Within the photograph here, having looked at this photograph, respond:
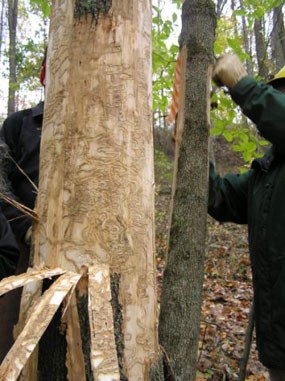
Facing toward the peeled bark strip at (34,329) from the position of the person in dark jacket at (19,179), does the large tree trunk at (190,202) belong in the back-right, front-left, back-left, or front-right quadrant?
front-left

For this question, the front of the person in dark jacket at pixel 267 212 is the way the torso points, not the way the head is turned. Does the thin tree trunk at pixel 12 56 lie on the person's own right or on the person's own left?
on the person's own right

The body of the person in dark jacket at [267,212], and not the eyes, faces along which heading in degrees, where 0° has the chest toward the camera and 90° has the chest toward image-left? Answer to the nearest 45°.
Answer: approximately 45°

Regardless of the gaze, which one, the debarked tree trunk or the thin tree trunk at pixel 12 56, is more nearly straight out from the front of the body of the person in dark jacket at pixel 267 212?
the debarked tree trunk

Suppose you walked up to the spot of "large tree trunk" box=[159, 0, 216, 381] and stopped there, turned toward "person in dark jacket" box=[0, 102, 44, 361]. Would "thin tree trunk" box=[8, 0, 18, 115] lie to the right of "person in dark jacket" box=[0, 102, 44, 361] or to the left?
right

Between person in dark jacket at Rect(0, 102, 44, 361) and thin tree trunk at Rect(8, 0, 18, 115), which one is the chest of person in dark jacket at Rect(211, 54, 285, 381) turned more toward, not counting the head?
the person in dark jacket

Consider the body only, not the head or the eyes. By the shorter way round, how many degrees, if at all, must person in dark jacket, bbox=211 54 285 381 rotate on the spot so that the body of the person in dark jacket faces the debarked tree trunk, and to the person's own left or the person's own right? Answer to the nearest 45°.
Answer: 0° — they already face it

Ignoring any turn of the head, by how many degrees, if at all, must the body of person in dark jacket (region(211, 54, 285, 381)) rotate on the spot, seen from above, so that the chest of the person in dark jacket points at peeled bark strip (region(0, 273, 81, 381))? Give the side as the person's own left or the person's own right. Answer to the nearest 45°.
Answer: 0° — they already face it

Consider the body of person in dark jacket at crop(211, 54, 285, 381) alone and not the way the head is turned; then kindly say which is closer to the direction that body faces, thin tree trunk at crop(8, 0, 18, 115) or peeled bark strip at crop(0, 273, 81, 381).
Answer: the peeled bark strip

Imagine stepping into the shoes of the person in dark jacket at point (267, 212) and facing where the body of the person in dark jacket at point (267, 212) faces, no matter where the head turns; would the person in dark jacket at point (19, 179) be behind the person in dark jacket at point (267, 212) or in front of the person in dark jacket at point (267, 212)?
in front
